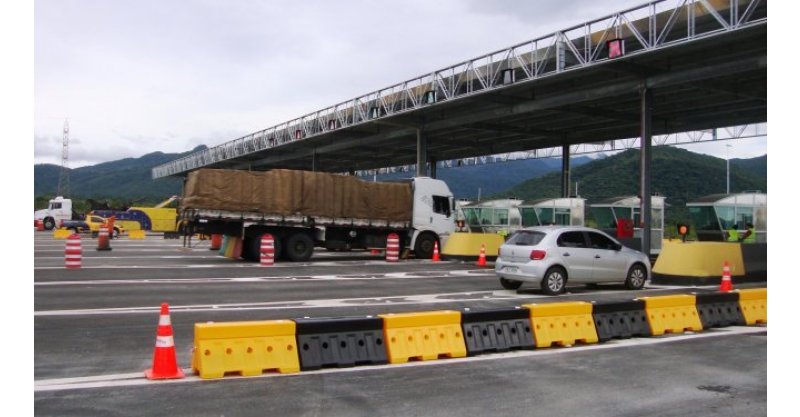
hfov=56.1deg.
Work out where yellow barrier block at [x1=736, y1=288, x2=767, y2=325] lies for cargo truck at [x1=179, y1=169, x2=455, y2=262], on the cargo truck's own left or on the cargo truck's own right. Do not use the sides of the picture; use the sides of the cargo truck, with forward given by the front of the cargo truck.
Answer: on the cargo truck's own right

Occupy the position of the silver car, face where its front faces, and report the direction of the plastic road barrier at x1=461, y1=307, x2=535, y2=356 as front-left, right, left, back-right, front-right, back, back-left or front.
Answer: back-right

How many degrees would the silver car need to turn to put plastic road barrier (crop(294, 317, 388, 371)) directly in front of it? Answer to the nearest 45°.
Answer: approximately 135° to its right

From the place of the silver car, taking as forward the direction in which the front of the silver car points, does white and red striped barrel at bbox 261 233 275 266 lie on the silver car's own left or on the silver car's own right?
on the silver car's own left

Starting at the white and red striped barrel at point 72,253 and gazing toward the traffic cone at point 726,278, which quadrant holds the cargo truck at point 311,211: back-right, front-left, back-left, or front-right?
front-left

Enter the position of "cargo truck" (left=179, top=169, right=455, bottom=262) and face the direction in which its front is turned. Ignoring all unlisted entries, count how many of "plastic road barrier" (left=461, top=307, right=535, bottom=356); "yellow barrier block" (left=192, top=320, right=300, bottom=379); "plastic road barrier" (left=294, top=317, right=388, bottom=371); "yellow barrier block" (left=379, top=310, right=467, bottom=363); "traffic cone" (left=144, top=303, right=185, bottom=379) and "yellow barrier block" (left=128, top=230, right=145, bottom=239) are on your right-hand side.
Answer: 5

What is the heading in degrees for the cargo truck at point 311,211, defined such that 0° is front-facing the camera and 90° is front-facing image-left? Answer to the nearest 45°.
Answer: approximately 270°

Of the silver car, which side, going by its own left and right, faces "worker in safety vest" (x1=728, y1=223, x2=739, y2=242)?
front

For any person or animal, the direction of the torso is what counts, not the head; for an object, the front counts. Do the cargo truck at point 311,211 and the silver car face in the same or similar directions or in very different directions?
same or similar directions

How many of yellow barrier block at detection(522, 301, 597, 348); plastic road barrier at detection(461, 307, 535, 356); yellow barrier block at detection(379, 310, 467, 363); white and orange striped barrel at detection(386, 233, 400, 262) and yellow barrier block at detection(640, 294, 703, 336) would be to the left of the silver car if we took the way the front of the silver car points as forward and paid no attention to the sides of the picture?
1

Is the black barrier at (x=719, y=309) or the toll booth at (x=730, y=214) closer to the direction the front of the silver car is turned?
the toll booth

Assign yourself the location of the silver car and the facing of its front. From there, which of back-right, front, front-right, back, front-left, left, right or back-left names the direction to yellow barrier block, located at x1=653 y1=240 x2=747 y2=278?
front

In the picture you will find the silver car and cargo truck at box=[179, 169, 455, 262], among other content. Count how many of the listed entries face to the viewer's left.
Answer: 0

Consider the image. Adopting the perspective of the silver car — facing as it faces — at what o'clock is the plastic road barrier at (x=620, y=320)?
The plastic road barrier is roughly at 4 o'clock from the silver car.

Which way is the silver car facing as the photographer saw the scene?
facing away from the viewer and to the right of the viewer

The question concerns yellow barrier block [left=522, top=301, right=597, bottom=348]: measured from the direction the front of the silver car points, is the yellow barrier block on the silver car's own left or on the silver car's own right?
on the silver car's own right
